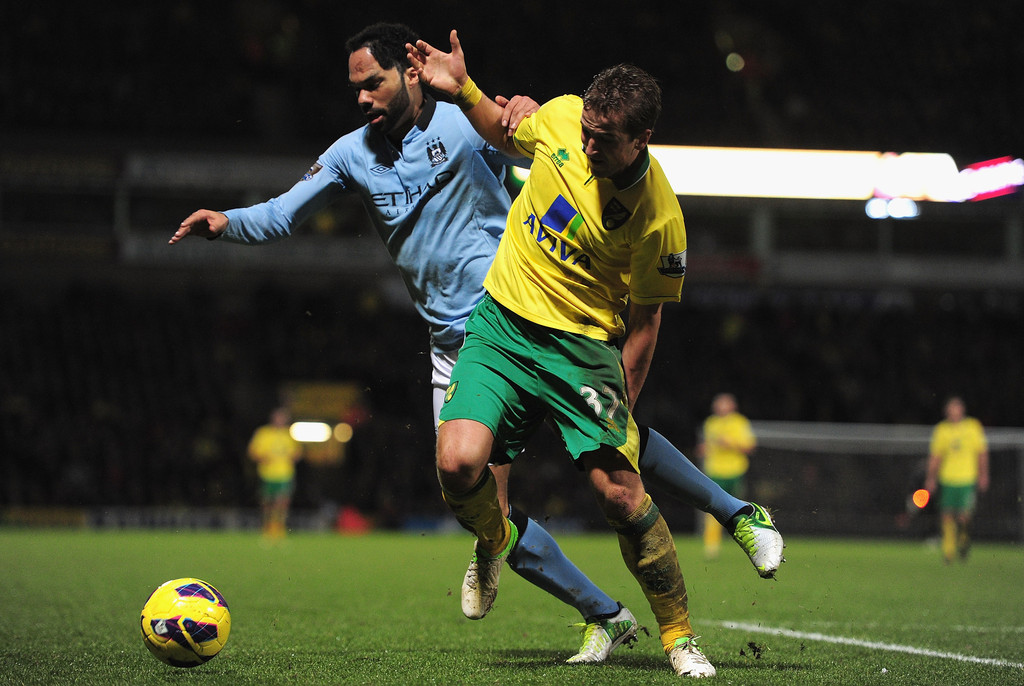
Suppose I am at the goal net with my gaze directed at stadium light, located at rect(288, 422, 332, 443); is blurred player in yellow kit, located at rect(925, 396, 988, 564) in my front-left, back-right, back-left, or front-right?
back-left

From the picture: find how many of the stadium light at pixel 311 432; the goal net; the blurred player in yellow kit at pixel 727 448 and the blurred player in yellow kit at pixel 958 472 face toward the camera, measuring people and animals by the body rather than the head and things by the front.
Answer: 4

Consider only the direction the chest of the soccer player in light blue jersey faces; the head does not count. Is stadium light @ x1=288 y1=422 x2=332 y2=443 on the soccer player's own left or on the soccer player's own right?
on the soccer player's own right

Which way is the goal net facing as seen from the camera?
toward the camera

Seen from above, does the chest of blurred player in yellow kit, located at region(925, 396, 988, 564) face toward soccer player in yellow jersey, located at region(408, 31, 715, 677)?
yes

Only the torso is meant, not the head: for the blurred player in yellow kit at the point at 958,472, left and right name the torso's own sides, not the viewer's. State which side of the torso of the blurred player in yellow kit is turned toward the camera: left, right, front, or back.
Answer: front

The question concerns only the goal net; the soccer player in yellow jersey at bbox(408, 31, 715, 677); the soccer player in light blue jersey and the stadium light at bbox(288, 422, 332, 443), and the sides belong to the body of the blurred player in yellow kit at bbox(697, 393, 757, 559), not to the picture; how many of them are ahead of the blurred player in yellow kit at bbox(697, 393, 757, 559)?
2

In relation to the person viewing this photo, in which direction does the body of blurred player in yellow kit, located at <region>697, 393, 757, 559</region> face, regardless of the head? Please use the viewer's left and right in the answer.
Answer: facing the viewer

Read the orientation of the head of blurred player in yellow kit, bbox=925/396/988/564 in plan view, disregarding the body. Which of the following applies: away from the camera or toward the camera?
toward the camera

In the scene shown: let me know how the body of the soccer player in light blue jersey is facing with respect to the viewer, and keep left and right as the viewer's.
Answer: facing the viewer and to the left of the viewer

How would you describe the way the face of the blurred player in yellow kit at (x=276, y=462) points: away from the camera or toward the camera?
toward the camera

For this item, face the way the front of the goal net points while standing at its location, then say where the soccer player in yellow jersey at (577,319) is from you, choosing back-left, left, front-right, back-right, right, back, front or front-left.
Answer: front

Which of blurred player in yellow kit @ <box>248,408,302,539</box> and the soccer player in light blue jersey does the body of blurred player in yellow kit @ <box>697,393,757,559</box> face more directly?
the soccer player in light blue jersey

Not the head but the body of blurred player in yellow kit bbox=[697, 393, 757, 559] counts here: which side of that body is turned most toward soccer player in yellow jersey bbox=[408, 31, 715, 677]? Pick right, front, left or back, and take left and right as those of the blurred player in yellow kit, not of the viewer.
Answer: front
